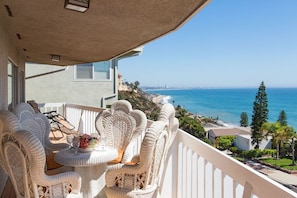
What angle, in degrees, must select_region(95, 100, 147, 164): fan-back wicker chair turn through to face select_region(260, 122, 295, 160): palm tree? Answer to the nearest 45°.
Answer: approximately 180°

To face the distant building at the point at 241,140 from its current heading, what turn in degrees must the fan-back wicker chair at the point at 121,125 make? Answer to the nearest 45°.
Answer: approximately 180°

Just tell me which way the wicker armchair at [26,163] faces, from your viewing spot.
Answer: facing away from the viewer and to the right of the viewer

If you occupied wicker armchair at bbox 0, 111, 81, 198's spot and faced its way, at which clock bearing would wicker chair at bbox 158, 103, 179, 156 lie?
The wicker chair is roughly at 1 o'clock from the wicker armchair.

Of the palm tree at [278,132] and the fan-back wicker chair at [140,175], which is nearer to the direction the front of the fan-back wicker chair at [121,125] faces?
the fan-back wicker chair

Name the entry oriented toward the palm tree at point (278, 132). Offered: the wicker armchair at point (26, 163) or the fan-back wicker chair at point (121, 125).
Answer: the wicker armchair

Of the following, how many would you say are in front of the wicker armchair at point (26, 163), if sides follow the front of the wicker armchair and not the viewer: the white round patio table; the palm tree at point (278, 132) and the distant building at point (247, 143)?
3

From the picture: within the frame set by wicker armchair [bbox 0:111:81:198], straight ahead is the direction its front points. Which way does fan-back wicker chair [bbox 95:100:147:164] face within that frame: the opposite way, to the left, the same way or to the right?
the opposite way

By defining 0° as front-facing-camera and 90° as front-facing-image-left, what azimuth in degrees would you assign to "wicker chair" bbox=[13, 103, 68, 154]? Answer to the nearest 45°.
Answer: approximately 315°

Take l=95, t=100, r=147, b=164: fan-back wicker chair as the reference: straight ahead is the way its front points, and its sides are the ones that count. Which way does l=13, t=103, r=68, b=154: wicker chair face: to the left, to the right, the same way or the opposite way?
to the left
